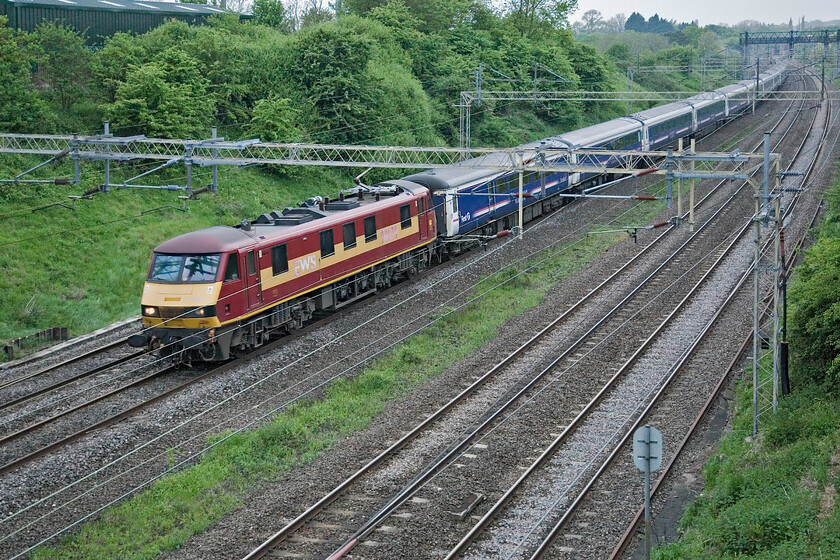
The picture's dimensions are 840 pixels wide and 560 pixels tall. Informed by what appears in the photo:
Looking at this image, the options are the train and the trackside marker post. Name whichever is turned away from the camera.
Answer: the trackside marker post

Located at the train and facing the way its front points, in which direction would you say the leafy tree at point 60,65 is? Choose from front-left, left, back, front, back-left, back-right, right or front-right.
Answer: right

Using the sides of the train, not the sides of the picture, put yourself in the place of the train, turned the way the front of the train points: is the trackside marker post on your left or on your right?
on your left

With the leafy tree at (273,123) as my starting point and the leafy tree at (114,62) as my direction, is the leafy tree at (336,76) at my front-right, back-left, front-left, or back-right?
back-right

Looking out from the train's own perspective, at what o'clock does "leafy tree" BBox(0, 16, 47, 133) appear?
The leafy tree is roughly at 3 o'clock from the train.

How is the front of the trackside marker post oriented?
away from the camera

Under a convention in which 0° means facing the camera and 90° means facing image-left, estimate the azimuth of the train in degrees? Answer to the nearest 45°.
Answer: approximately 45°

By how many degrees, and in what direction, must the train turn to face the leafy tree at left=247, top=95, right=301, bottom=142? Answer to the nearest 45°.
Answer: approximately 135° to its right

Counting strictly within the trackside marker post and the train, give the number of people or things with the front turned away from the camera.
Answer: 1

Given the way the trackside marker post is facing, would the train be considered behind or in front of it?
in front
